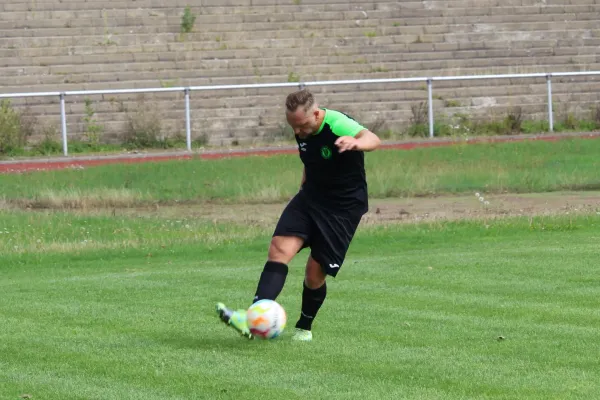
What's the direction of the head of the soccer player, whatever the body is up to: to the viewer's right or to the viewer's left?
to the viewer's left

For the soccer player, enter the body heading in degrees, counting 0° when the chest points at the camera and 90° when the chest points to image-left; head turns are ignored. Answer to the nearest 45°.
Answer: approximately 45°

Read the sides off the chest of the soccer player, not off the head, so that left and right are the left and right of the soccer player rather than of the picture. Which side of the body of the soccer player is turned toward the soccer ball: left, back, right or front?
front
